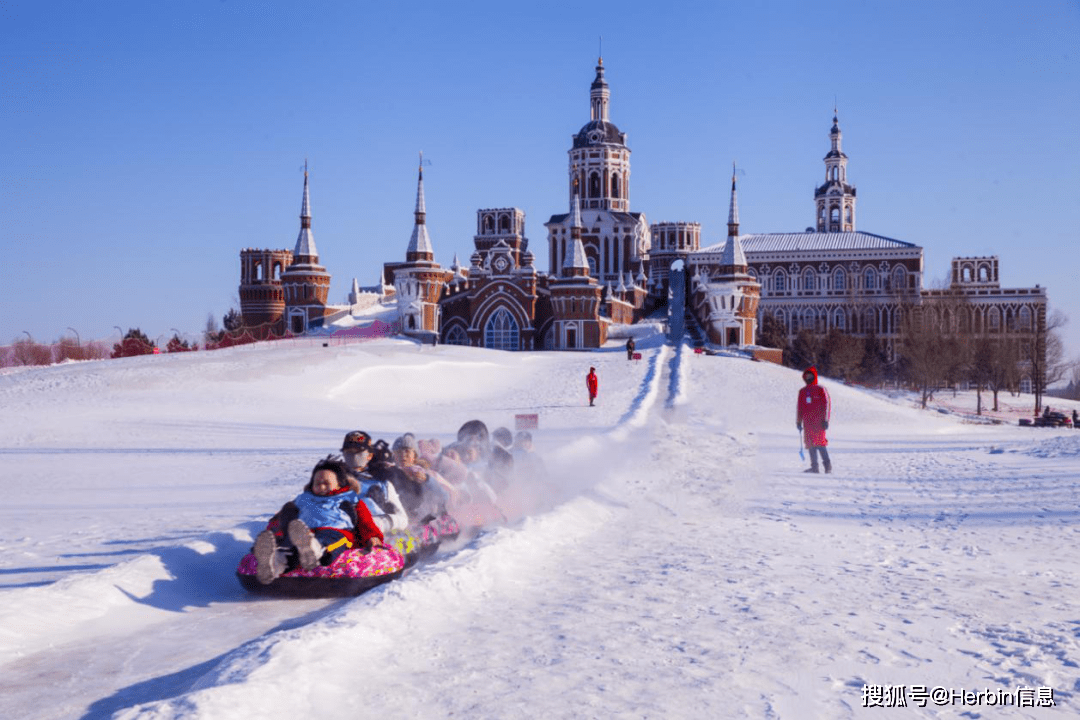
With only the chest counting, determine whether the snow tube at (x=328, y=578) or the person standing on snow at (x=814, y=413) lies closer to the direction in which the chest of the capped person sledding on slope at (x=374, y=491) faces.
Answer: the snow tube

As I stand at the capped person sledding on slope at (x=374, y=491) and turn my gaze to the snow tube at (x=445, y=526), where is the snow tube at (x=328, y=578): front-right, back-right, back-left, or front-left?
back-right

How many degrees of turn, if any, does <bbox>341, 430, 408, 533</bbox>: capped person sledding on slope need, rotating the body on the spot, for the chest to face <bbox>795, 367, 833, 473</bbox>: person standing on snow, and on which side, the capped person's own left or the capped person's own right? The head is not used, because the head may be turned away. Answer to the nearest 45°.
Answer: approximately 180°

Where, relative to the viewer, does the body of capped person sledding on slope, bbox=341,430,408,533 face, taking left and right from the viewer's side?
facing the viewer and to the left of the viewer

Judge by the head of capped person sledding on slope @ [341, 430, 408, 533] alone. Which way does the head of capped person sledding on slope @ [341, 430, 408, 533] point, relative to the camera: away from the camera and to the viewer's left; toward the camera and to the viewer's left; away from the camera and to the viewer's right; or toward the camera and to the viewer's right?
toward the camera and to the viewer's left

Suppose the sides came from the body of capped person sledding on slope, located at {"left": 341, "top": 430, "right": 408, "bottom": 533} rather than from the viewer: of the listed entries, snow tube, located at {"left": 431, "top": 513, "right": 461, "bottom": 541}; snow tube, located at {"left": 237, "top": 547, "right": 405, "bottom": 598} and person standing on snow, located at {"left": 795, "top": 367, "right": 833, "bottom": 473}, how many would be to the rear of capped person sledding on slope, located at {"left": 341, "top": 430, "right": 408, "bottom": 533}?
2

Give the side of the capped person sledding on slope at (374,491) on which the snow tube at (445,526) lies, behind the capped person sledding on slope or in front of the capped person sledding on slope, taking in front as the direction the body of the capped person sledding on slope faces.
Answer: behind

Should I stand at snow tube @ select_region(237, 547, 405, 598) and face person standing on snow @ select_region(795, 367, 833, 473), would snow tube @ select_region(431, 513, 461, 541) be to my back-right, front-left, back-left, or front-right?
front-left
